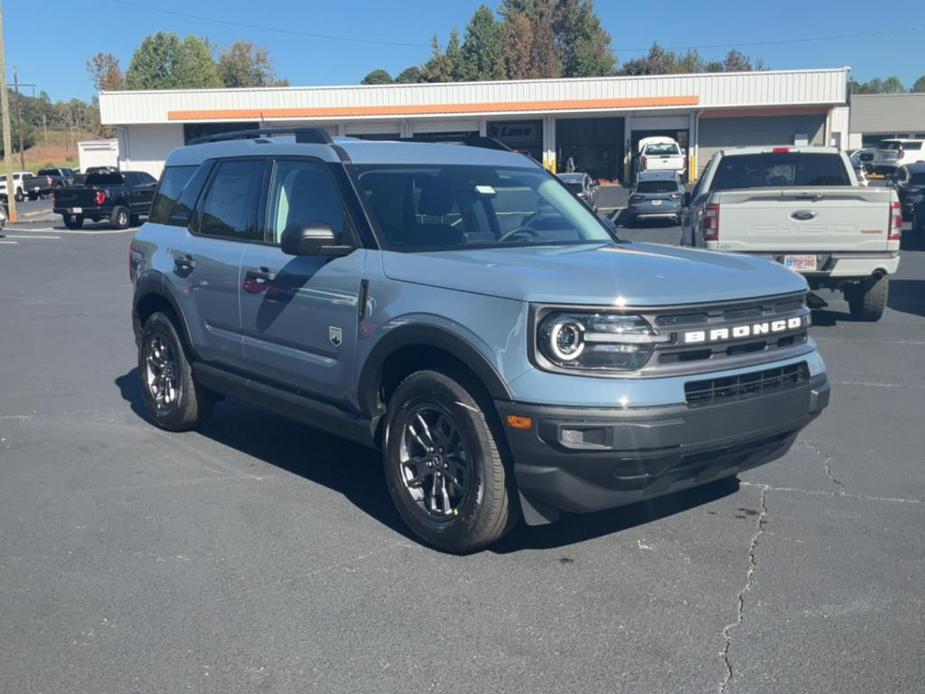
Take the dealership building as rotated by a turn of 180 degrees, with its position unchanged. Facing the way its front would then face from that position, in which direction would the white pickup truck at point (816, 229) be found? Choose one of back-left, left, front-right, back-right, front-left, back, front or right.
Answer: back

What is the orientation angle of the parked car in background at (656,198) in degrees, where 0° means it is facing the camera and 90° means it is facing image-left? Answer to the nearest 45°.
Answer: approximately 180°

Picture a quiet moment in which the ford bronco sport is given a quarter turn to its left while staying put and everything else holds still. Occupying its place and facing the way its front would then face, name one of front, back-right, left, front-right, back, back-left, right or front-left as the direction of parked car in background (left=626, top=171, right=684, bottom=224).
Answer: front-left

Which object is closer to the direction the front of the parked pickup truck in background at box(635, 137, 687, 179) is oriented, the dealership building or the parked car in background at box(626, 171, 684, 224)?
the dealership building

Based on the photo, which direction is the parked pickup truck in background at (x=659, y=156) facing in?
away from the camera

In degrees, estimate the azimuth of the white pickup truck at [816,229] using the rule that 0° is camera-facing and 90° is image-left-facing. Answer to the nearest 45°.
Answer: approximately 180°

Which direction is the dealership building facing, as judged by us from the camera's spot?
facing the viewer

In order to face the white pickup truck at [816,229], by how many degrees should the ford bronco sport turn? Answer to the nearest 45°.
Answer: approximately 90° to its left

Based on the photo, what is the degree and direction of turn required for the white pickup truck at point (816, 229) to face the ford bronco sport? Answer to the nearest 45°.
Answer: approximately 180°

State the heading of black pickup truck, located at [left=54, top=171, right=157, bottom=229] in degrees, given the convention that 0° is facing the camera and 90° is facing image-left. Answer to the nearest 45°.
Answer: approximately 225°
